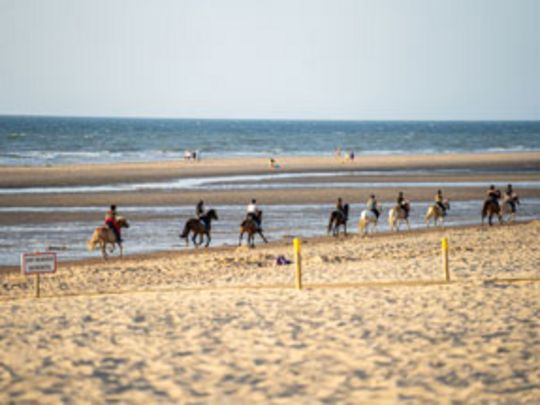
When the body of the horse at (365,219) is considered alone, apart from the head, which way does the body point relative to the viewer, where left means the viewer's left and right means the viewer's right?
facing away from the viewer and to the right of the viewer

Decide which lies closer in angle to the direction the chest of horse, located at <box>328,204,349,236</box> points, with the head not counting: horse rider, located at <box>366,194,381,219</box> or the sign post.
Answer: the horse rider

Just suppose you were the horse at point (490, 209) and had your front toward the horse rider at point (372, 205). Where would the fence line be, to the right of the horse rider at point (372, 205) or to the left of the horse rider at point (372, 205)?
left

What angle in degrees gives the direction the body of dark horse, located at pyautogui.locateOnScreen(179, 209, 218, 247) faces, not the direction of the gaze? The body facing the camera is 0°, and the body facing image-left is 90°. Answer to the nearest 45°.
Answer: approximately 270°

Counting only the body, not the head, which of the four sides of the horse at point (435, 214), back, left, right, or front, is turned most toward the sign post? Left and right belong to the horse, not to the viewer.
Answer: back

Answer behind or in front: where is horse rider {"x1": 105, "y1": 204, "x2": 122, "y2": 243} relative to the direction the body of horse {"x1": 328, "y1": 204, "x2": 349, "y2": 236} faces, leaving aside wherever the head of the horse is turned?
behind

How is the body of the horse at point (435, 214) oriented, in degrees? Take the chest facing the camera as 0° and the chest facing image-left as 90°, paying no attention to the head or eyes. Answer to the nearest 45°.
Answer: approximately 225°

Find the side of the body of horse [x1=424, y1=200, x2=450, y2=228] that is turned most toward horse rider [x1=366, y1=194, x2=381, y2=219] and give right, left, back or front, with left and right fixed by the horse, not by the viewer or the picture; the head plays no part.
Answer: back

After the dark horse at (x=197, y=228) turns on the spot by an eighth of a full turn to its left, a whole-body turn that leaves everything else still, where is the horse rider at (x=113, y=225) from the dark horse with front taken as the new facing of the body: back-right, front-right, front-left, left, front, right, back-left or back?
back
